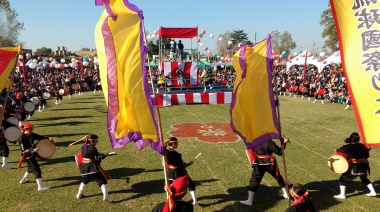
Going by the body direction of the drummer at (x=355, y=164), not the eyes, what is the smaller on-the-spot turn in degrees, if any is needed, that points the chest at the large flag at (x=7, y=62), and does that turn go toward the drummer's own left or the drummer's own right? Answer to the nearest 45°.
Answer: approximately 45° to the drummer's own left

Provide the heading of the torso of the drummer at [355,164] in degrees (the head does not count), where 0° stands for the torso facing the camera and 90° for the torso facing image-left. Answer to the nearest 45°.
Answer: approximately 135°

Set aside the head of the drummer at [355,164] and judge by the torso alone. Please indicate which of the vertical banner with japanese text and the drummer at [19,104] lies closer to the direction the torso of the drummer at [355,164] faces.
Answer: the drummer

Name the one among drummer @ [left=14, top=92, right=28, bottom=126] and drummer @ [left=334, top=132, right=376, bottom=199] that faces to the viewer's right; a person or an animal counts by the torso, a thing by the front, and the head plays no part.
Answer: drummer @ [left=14, top=92, right=28, bottom=126]

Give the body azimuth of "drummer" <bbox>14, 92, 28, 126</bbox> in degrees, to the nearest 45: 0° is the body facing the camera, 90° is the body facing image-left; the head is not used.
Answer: approximately 270°

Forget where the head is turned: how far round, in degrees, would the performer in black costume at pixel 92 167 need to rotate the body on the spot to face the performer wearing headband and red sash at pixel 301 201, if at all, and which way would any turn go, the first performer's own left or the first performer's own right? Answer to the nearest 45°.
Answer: approximately 45° to the first performer's own right

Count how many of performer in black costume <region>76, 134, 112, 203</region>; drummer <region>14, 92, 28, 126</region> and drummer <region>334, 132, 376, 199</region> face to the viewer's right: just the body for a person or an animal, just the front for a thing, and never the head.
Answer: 2

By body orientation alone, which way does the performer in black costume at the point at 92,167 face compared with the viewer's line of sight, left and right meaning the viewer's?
facing to the right of the viewer

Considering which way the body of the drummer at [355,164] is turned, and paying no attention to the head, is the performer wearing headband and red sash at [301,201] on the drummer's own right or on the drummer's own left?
on the drummer's own left
